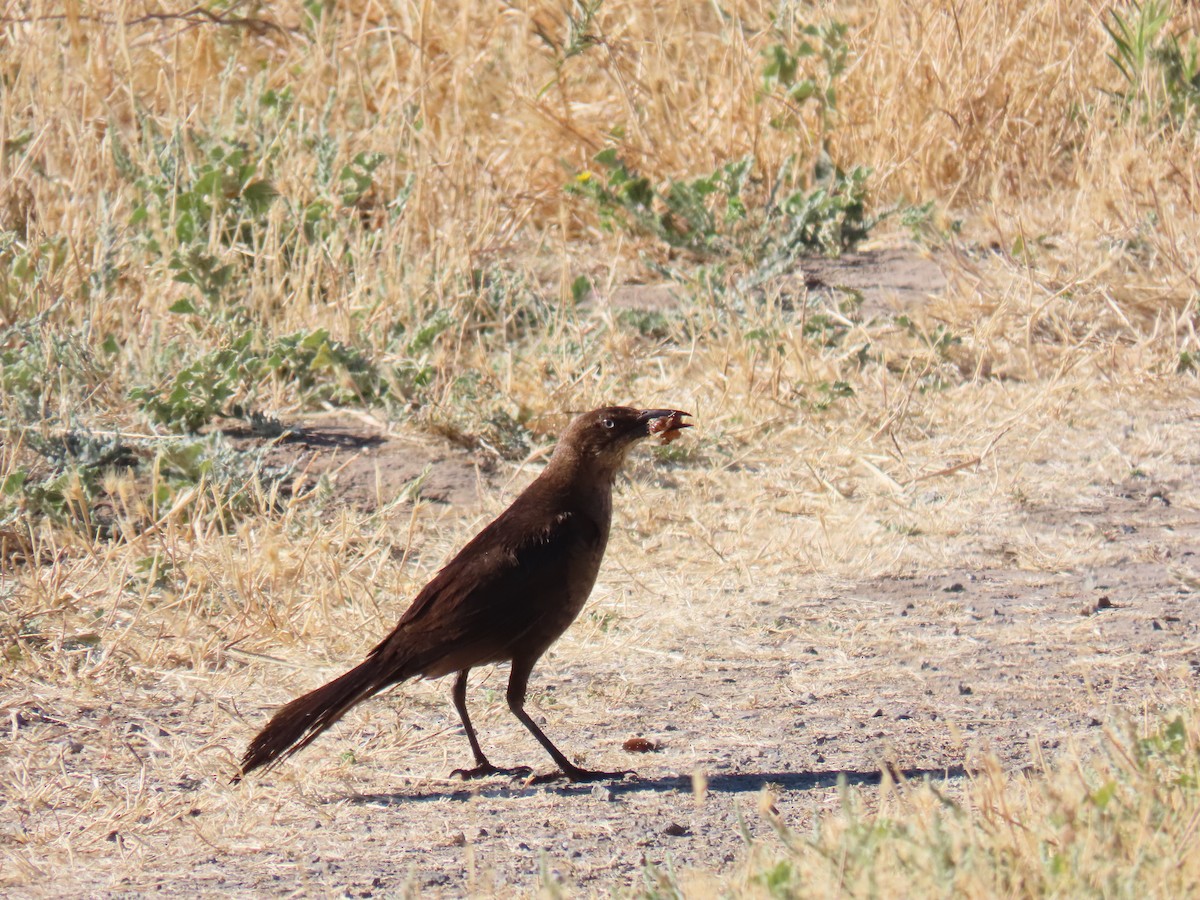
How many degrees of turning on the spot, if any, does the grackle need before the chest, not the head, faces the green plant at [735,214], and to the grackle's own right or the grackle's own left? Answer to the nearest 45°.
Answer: approximately 90° to the grackle's own left

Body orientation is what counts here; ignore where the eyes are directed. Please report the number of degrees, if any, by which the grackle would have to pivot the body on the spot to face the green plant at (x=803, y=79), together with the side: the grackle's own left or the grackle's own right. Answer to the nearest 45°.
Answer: approximately 90° to the grackle's own left

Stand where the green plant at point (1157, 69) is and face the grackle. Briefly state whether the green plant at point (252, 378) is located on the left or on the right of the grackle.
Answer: right

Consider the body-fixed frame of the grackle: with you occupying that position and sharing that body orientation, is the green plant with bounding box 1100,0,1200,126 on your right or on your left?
on your left

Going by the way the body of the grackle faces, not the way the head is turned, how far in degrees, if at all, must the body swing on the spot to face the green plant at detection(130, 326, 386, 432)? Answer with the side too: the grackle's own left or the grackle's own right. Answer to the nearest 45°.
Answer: approximately 90° to the grackle's own left

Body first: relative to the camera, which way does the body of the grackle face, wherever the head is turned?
to the viewer's right

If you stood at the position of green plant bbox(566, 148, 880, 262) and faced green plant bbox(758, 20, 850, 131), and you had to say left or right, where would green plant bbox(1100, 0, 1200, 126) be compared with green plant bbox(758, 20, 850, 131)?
right
